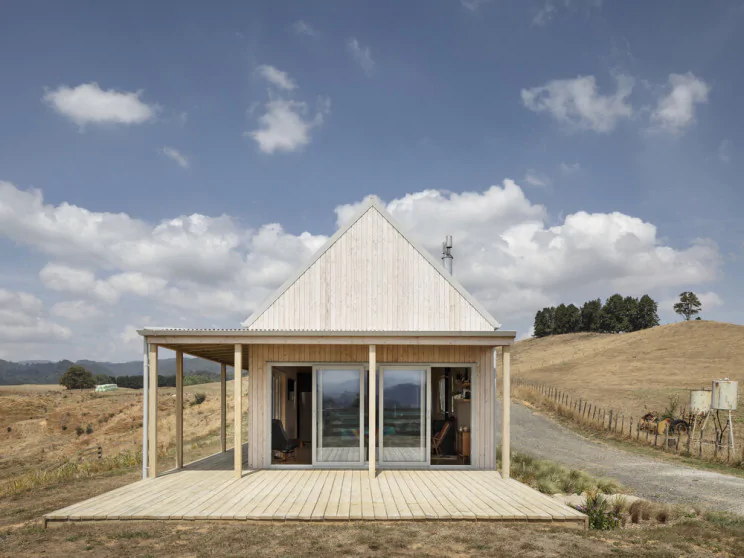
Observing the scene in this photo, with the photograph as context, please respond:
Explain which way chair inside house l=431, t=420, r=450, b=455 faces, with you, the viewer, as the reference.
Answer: facing to the left of the viewer

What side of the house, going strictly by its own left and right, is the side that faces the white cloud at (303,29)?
back

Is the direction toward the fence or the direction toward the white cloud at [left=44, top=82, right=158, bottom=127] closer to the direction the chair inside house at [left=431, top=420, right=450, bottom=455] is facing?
the white cloud

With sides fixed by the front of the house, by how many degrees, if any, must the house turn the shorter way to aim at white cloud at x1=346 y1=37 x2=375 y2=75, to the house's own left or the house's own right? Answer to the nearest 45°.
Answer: approximately 180°

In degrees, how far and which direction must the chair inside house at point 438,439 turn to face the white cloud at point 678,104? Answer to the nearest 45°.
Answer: approximately 135° to its right
